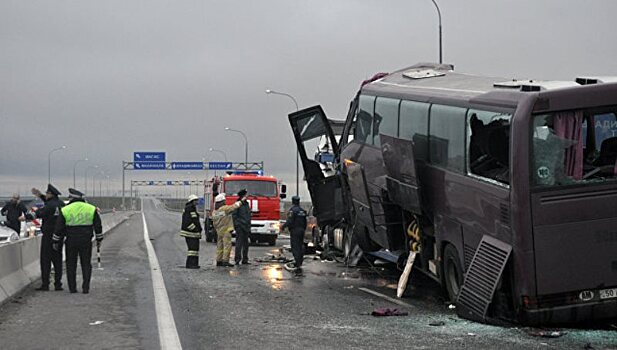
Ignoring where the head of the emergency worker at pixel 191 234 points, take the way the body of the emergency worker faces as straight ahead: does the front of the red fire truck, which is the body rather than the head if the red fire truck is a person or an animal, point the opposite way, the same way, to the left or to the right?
to the right

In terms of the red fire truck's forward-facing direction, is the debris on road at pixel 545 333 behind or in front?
in front

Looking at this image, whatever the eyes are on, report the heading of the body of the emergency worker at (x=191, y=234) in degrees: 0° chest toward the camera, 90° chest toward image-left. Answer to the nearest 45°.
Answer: approximately 270°

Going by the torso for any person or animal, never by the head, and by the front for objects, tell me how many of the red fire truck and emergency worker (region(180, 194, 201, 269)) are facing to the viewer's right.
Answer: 1

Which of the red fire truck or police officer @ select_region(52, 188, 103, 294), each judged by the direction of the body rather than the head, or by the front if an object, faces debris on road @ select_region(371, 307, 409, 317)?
the red fire truck

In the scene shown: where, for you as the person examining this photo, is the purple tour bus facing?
facing away from the viewer and to the left of the viewer

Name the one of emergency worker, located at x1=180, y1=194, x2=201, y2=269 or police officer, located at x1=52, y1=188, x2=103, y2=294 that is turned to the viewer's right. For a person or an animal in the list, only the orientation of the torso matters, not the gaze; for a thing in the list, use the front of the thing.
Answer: the emergency worker

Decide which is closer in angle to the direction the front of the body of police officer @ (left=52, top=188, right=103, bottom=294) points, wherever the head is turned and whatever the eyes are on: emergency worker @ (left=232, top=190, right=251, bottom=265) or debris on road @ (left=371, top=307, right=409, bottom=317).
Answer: the emergency worker

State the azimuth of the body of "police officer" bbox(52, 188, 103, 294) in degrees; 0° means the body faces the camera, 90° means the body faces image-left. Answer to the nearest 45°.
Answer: approximately 180°

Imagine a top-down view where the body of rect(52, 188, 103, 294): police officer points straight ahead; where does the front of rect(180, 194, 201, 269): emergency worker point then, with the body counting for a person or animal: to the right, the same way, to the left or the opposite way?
to the right

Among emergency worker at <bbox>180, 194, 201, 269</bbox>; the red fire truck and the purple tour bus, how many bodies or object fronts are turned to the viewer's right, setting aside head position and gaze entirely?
1

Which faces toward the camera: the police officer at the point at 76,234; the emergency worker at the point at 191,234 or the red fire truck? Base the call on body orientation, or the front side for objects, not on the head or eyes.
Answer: the red fire truck

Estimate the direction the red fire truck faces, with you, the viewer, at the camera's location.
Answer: facing the viewer

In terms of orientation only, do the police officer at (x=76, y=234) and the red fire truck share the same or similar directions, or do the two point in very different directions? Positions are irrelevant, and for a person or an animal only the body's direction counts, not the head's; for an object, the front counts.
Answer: very different directions

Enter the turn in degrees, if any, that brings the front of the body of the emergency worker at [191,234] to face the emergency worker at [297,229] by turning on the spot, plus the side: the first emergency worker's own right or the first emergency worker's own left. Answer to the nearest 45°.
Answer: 0° — they already face them

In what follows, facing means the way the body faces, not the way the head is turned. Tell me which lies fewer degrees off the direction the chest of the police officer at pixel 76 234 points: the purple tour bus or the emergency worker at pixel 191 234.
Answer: the emergency worker

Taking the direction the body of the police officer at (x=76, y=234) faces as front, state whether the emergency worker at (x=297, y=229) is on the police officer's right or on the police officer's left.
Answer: on the police officer's right
